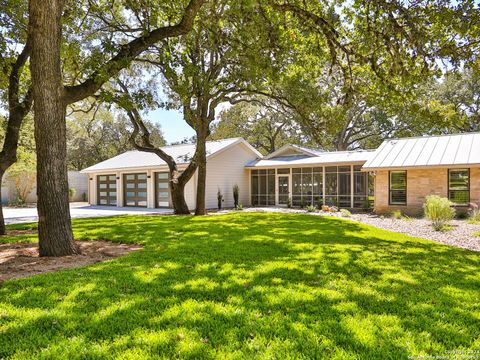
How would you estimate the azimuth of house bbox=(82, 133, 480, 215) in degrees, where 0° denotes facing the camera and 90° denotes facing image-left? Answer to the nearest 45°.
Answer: approximately 0°

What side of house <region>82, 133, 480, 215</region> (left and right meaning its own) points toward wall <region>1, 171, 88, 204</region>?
right

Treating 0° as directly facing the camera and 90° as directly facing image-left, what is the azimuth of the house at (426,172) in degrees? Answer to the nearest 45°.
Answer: approximately 0°

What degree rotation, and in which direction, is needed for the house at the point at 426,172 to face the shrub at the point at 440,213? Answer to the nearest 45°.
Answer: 0° — it already faces it

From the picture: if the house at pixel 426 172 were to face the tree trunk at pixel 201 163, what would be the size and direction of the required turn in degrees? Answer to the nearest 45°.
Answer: approximately 45° to its right
